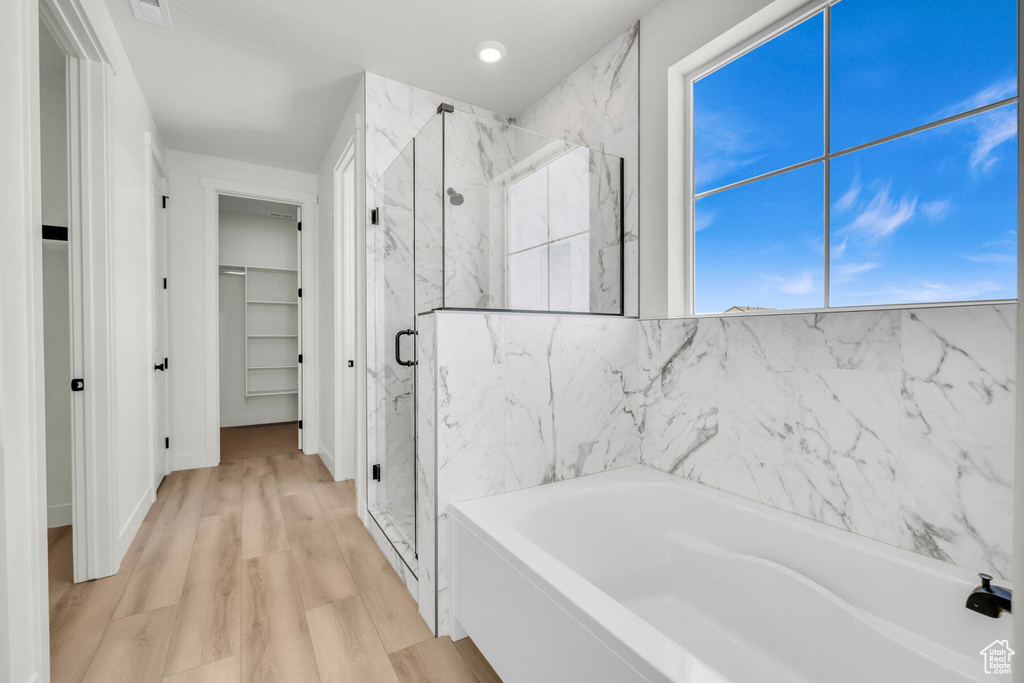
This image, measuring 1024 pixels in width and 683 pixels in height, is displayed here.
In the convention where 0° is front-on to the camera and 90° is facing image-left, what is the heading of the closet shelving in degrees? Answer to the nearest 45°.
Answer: approximately 0°

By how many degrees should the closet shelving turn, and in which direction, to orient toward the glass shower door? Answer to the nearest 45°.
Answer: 0° — it already faces it

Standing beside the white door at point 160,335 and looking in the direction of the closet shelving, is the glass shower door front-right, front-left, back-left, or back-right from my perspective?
back-right

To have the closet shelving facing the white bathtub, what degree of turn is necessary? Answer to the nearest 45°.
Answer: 0° — it already faces it

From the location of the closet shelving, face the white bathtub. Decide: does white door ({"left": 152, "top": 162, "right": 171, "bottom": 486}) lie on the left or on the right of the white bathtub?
right
